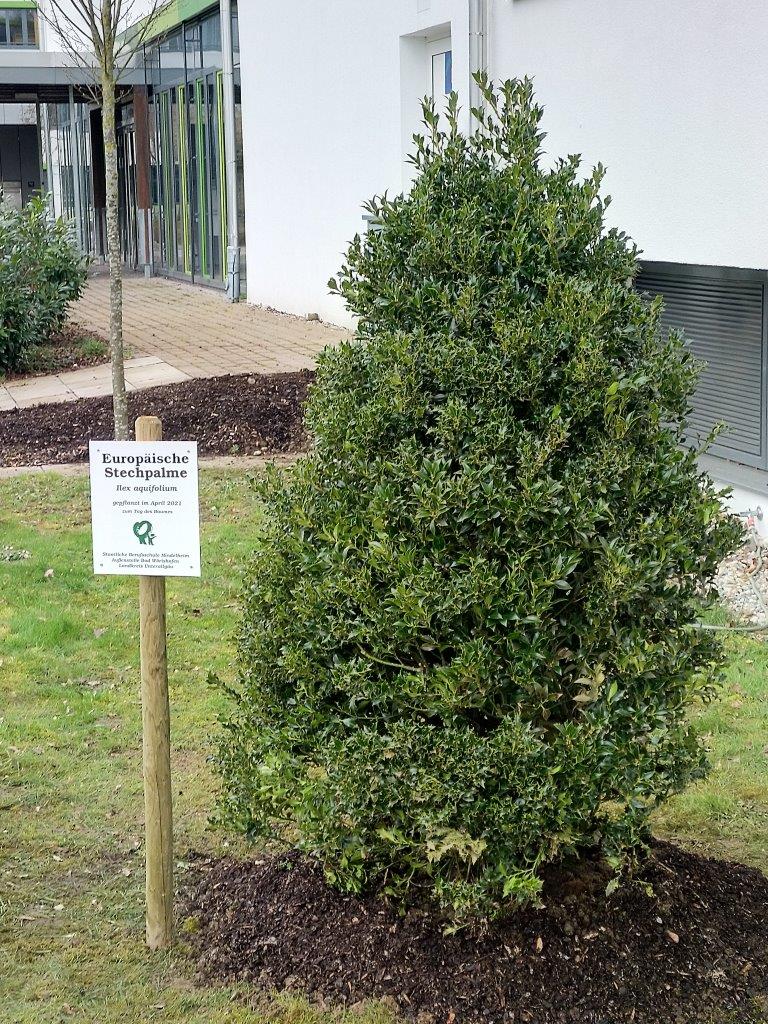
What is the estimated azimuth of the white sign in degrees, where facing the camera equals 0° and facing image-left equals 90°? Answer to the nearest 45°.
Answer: approximately 0°

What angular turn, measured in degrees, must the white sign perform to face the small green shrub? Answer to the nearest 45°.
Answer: approximately 180°

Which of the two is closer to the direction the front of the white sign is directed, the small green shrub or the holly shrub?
the holly shrub

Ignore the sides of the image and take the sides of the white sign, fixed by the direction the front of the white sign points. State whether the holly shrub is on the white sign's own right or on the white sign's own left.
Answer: on the white sign's own left
